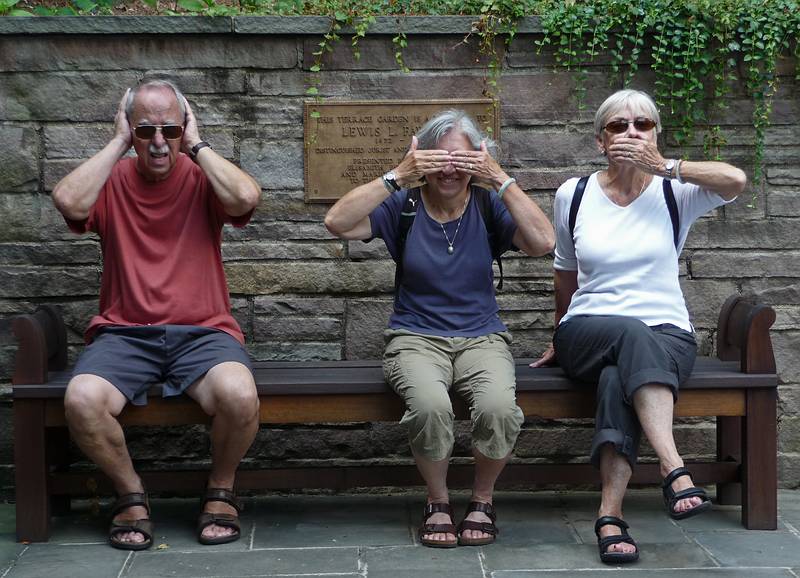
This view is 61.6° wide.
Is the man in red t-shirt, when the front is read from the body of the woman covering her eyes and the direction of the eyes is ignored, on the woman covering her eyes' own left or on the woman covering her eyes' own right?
on the woman covering her eyes' own right

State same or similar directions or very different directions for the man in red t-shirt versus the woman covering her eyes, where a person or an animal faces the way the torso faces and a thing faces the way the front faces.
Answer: same or similar directions

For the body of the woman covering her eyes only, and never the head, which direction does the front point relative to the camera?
toward the camera

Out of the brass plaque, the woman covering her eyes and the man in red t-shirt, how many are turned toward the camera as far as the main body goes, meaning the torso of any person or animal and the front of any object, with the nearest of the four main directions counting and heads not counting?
3

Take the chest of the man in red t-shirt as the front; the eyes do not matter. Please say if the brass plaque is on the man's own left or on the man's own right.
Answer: on the man's own left

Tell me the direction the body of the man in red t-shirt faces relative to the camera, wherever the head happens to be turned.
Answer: toward the camera

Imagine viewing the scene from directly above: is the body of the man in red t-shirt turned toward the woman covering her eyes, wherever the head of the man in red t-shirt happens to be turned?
no

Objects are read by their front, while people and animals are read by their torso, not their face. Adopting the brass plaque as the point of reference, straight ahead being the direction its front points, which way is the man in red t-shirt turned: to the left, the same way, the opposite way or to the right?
the same way

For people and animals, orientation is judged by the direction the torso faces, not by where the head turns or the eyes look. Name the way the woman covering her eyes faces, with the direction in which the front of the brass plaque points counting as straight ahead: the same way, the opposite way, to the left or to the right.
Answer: the same way

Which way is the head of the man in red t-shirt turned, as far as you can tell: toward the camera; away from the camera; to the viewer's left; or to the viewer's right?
toward the camera
